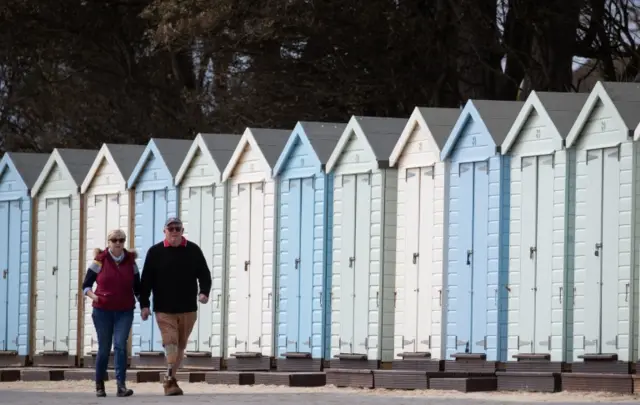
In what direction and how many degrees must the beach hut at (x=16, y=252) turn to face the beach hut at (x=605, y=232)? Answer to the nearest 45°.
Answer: approximately 90° to its left

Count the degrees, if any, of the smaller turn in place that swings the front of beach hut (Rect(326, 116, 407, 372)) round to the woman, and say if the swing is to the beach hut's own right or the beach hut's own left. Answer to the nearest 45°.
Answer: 0° — it already faces them

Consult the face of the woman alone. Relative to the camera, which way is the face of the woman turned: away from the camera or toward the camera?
toward the camera

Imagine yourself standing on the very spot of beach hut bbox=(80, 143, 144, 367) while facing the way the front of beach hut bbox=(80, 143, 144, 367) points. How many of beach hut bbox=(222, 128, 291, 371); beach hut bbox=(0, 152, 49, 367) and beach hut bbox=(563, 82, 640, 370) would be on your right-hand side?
1

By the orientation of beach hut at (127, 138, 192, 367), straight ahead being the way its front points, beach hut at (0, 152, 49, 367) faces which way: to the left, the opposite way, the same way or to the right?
the same way

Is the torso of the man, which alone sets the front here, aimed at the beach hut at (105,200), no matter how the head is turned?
no

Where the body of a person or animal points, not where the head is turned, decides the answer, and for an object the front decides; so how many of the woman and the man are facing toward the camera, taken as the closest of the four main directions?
2

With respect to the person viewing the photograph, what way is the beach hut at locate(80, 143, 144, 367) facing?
facing the viewer and to the left of the viewer

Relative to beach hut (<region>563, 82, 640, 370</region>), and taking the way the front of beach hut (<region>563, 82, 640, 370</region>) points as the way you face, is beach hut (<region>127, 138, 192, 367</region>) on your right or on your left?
on your right

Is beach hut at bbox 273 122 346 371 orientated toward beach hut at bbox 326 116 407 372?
no

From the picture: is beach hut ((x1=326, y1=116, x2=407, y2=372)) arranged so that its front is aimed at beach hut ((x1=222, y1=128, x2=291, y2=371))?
no

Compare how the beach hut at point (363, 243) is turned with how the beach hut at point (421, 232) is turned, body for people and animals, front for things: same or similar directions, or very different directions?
same or similar directions

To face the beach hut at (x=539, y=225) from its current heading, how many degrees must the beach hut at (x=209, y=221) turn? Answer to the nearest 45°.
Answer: approximately 90° to its left

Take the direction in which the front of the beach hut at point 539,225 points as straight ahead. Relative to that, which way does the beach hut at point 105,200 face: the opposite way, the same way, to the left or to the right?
the same way

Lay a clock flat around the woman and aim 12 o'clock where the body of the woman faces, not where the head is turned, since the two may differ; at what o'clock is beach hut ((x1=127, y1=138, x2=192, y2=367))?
The beach hut is roughly at 6 o'clock from the woman.

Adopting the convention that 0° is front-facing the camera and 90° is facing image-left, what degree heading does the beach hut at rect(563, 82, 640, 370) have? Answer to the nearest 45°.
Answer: approximately 45°

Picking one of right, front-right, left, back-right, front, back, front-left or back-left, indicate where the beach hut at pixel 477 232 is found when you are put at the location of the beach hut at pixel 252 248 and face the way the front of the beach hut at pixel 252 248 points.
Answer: left

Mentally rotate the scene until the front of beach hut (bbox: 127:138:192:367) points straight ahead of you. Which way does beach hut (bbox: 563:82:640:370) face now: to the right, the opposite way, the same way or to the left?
the same way

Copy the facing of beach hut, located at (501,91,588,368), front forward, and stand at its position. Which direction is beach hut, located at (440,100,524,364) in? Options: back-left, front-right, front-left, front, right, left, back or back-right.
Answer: right

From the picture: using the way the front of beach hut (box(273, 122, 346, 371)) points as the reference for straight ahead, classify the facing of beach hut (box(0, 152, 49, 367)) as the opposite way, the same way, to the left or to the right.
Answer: the same way

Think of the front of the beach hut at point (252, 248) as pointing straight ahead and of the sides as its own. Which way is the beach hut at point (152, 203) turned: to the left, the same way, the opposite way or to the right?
the same way

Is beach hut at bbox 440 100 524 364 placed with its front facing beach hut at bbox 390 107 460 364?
no

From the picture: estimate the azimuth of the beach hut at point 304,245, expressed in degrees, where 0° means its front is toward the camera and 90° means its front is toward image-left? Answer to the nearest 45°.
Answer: approximately 45°
